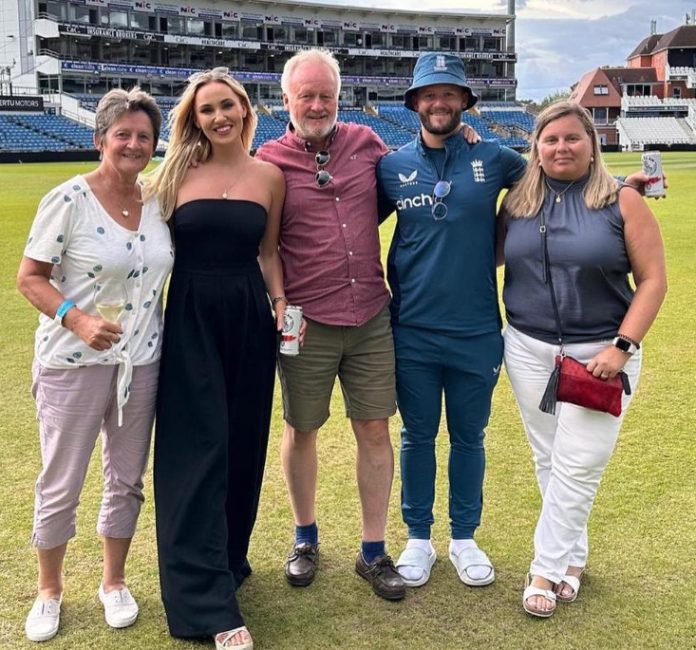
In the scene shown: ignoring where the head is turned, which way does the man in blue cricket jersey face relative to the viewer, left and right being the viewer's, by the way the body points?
facing the viewer

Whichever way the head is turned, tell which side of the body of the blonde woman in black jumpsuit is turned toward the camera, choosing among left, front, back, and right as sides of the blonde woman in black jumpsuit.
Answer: front

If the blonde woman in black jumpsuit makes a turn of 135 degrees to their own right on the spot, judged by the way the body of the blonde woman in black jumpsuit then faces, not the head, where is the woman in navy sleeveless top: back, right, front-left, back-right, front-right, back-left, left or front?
back-right

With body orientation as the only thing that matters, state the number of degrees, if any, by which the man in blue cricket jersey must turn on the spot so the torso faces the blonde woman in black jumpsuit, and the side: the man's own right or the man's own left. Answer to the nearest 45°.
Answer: approximately 45° to the man's own right

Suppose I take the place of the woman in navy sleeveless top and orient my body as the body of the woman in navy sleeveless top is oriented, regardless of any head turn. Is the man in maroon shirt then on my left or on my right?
on my right

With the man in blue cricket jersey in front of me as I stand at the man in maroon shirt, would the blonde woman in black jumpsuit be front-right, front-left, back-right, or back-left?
back-right
